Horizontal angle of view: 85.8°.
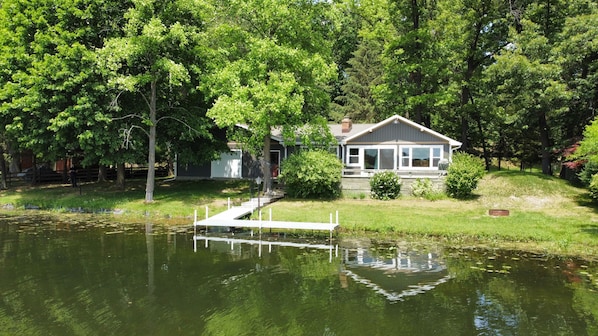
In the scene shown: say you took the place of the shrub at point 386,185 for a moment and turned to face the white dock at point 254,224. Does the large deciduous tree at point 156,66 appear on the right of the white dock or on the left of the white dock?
right

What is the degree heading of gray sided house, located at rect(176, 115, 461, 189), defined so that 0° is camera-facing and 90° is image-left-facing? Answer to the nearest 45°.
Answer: approximately 0°

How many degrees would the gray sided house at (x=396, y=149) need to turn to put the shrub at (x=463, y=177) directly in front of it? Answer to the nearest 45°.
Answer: approximately 45° to its left

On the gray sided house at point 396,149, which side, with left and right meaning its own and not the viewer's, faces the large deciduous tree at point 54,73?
right

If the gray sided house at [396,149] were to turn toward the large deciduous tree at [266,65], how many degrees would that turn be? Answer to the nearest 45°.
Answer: approximately 45° to its right
